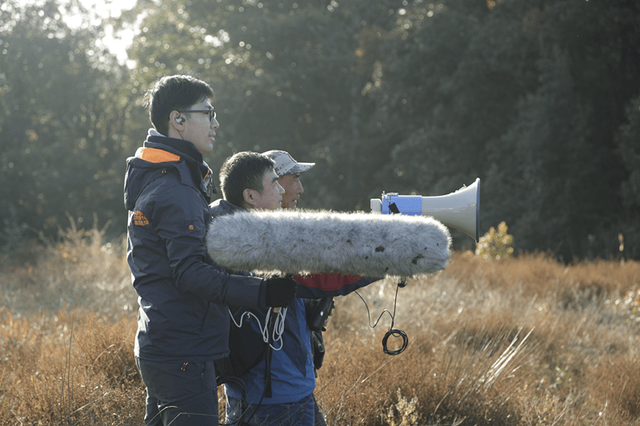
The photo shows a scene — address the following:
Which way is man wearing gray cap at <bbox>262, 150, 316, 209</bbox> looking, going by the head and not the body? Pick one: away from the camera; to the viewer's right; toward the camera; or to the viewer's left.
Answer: to the viewer's right

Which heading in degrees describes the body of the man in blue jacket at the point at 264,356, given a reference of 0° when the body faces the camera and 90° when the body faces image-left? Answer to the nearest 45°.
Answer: approximately 270°

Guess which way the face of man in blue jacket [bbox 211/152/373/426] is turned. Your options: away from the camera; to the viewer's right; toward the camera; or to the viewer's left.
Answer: to the viewer's right

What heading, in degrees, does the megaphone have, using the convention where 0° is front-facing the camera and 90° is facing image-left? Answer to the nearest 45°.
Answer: approximately 270°

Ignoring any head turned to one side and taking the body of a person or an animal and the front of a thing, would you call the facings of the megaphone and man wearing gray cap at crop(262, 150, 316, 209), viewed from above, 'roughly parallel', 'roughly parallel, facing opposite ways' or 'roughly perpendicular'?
roughly parallel

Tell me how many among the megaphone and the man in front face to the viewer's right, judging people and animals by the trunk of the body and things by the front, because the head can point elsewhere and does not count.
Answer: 2

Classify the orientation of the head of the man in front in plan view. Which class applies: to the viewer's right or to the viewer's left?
to the viewer's right

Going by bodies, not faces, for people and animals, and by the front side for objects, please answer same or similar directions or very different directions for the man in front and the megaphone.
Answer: same or similar directions

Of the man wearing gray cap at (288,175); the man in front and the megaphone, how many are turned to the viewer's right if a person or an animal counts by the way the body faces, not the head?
3

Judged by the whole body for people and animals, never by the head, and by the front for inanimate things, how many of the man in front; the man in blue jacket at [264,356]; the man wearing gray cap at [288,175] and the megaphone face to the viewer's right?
4

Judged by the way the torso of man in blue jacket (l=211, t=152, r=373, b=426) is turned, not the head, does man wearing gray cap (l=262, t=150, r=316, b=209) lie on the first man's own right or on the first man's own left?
on the first man's own left

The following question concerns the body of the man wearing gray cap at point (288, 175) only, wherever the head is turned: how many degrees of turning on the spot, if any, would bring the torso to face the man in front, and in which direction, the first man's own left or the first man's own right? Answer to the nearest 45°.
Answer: approximately 90° to the first man's own right

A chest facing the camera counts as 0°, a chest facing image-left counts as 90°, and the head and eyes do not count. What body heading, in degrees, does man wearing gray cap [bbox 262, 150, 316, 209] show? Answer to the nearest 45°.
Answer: approximately 270°
